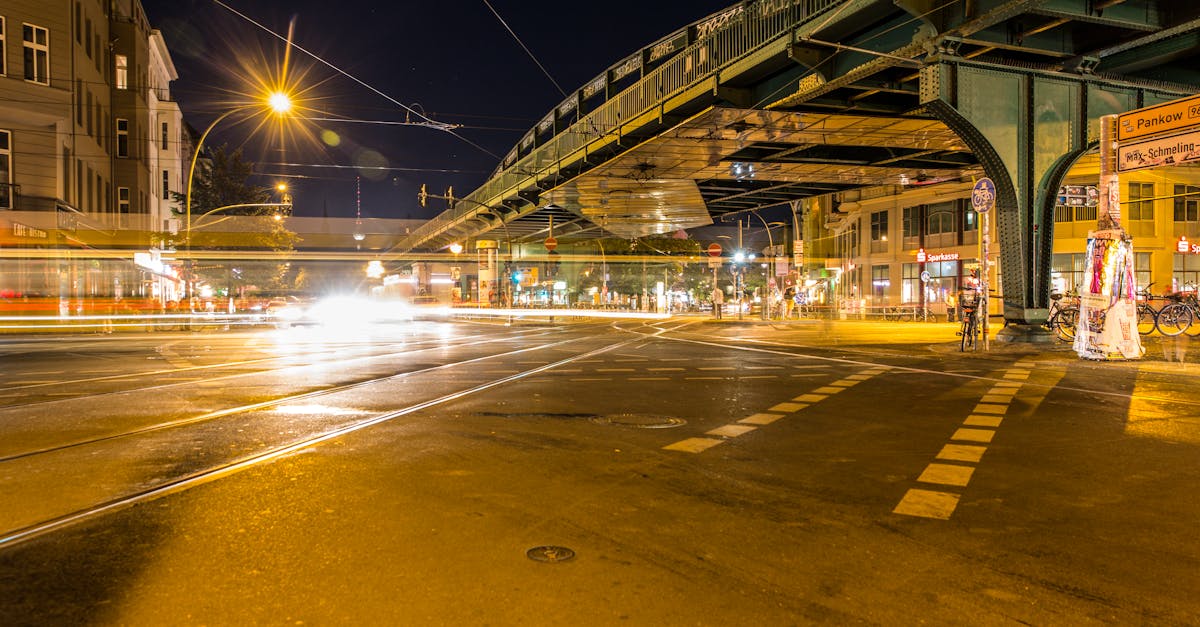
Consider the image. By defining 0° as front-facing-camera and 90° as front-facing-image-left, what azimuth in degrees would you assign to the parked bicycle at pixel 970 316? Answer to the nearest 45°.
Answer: approximately 0°

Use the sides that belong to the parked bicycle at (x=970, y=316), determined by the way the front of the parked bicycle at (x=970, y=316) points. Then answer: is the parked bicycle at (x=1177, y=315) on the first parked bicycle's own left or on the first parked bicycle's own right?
on the first parked bicycle's own left

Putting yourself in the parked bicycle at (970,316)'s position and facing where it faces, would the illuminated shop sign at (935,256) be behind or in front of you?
behind

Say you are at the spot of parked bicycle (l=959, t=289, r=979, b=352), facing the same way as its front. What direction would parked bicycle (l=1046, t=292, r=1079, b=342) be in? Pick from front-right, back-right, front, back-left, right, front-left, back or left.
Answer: front-right

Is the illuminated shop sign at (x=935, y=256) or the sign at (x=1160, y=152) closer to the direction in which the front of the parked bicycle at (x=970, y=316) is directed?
the sign
